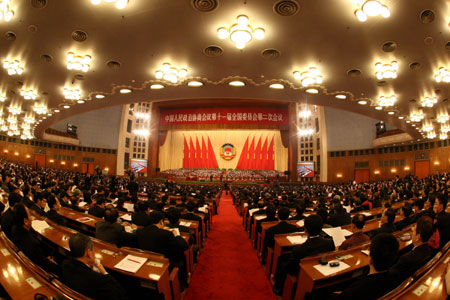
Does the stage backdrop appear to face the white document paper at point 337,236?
yes

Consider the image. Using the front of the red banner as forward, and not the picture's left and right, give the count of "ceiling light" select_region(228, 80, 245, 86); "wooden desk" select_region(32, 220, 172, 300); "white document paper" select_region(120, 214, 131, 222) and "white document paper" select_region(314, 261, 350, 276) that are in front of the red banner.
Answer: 4

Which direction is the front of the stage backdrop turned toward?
toward the camera

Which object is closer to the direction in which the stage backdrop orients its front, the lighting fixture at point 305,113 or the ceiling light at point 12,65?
the ceiling light

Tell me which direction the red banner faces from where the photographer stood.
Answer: facing the viewer

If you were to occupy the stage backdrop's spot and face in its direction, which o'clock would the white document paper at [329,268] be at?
The white document paper is roughly at 12 o'clock from the stage backdrop.

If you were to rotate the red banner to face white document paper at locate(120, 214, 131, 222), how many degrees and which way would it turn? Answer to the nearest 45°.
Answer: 0° — it already faces it

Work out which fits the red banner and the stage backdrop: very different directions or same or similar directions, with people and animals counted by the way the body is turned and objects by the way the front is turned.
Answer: same or similar directions

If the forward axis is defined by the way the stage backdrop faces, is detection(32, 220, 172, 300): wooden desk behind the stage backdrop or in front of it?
in front

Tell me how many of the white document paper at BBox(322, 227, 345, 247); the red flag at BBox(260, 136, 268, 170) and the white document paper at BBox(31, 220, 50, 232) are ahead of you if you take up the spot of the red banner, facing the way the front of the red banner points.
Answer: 2

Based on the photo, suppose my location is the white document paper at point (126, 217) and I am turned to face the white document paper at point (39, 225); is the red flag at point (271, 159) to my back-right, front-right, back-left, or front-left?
back-right

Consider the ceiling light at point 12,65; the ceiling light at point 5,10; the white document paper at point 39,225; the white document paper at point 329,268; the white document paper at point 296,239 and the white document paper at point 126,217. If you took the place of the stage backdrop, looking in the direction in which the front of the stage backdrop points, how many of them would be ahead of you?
6

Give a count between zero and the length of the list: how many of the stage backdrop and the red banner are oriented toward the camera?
2
